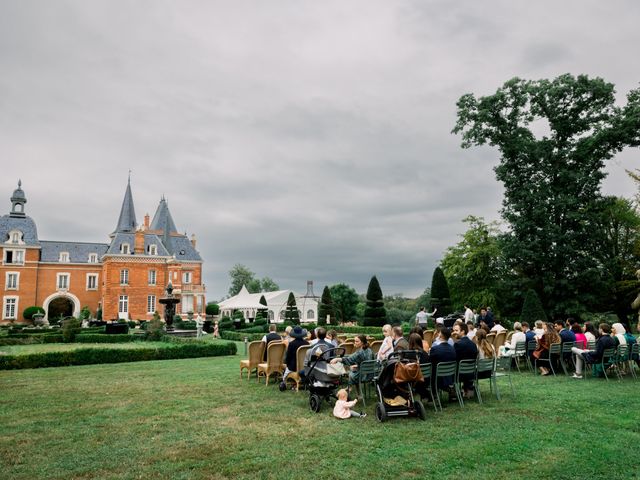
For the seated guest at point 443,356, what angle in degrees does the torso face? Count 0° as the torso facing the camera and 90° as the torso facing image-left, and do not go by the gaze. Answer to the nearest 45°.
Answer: approximately 180°

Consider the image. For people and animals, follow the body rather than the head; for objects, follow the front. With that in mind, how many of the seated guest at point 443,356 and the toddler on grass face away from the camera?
1

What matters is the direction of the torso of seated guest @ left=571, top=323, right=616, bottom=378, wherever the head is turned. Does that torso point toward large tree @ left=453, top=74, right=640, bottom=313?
no

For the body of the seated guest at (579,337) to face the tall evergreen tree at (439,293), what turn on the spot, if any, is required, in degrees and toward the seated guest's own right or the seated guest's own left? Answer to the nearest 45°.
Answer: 0° — they already face it

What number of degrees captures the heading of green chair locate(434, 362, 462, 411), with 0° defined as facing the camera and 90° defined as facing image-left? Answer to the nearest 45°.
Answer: approximately 180°

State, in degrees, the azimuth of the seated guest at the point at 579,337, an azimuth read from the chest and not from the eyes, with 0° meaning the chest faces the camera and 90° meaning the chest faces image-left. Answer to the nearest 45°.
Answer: approximately 135°

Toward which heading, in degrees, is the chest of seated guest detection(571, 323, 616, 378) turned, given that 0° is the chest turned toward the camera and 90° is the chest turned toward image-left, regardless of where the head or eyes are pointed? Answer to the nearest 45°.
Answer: approximately 90°

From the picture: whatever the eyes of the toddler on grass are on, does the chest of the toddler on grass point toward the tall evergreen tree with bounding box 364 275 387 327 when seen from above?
no

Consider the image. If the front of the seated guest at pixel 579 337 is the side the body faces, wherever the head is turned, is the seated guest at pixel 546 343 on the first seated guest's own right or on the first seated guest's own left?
on the first seated guest's own left

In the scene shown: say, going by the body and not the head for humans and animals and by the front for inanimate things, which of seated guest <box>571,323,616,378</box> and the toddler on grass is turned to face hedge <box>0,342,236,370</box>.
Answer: the seated guest

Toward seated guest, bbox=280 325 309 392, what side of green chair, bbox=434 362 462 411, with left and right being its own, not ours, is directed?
left

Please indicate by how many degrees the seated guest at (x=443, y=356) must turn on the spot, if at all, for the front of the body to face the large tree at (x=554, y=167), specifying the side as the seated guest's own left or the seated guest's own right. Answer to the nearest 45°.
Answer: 0° — they already face it
